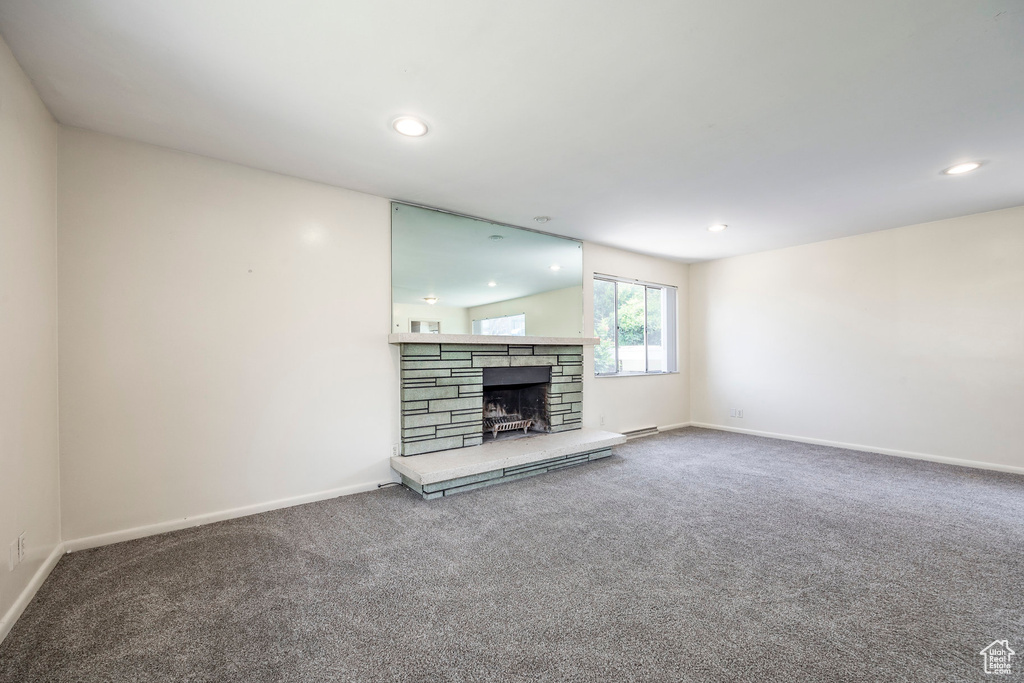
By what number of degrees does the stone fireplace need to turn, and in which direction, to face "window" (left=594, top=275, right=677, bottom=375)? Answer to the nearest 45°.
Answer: approximately 90° to its left

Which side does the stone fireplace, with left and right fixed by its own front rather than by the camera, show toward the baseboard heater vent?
left

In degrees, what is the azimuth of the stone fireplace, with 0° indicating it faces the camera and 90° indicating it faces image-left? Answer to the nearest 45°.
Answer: approximately 315°

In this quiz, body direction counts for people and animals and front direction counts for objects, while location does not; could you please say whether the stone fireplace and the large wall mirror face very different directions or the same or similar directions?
same or similar directions

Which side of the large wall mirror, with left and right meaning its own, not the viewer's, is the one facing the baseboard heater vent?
left

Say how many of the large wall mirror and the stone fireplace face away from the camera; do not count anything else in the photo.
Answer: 0

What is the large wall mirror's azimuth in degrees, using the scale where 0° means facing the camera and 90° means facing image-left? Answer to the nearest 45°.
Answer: approximately 315°
